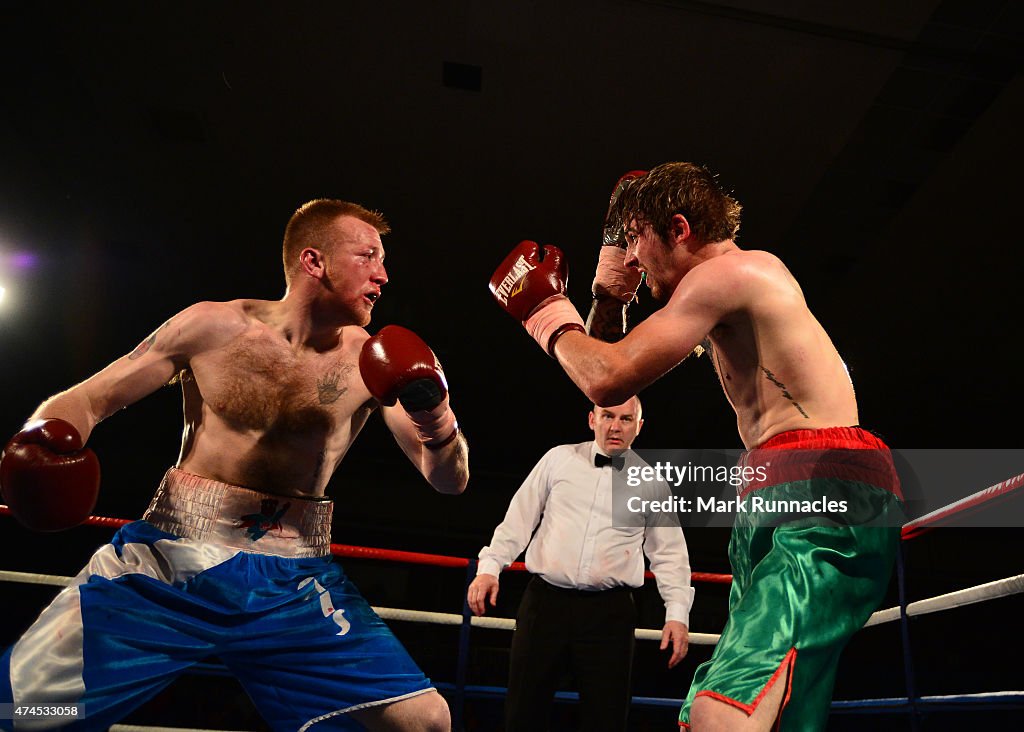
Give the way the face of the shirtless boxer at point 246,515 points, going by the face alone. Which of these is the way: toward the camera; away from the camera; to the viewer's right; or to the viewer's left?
to the viewer's right

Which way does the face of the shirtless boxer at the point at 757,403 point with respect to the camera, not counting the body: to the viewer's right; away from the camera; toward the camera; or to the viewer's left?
to the viewer's left

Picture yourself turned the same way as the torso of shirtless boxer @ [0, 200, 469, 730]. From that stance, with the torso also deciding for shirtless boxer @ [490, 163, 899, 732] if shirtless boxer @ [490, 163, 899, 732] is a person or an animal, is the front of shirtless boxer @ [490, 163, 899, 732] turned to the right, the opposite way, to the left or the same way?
the opposite way

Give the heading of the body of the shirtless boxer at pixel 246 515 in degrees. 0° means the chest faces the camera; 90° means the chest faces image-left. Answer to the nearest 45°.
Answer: approximately 315°

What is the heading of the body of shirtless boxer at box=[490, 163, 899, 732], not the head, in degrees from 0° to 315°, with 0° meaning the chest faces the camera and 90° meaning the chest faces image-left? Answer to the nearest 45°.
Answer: approximately 90°

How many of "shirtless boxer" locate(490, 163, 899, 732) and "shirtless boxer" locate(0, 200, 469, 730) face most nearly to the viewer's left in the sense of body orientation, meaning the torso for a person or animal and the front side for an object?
1
